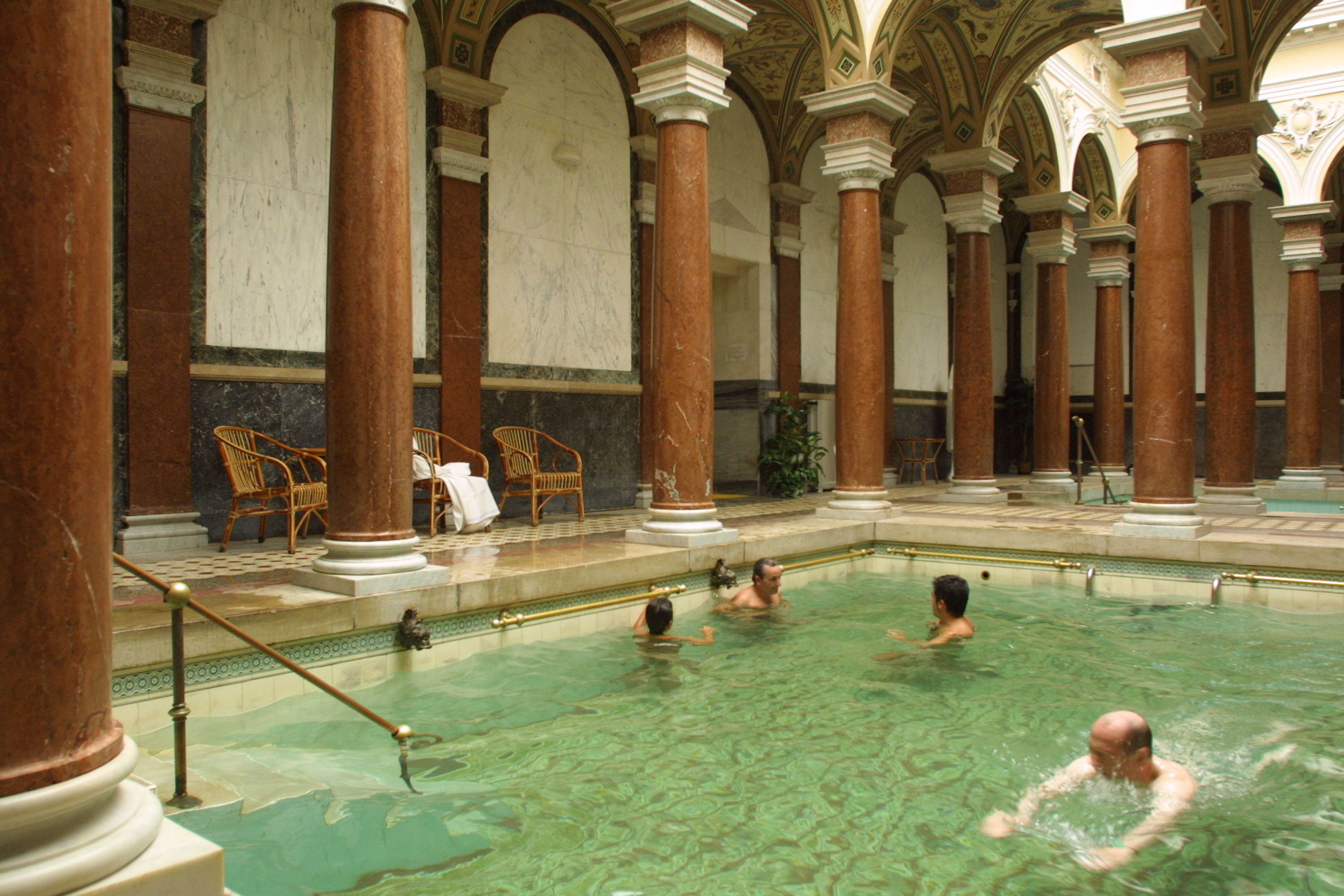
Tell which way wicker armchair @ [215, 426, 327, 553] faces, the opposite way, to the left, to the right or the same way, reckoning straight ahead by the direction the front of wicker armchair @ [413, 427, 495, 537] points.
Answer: the same way

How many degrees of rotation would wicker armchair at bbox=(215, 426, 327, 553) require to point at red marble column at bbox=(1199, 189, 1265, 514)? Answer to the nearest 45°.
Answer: approximately 45° to its left

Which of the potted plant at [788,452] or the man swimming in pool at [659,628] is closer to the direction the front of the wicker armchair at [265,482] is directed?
the man swimming in pool

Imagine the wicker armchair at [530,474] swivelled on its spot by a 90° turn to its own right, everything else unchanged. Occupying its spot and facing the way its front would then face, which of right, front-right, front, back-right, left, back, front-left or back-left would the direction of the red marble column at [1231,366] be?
back-left

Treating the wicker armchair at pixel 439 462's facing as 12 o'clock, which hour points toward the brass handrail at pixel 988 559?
The brass handrail is roughly at 11 o'clock from the wicker armchair.

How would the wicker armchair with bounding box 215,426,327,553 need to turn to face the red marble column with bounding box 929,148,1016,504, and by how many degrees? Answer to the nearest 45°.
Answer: approximately 45° to its left

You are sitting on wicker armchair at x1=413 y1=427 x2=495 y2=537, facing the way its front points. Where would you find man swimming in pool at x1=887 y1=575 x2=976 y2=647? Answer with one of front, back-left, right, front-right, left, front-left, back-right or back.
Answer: front

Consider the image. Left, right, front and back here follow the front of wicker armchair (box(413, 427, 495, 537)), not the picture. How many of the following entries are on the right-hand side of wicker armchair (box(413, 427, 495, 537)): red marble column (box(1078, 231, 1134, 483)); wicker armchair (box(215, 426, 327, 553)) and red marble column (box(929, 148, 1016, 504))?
1

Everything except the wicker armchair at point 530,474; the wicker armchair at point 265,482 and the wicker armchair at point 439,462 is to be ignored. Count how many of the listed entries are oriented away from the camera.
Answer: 0

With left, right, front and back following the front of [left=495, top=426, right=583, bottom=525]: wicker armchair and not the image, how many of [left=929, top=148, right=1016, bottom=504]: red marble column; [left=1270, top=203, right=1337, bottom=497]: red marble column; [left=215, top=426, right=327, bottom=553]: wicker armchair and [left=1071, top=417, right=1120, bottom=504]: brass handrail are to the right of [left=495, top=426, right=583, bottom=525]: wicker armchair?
1

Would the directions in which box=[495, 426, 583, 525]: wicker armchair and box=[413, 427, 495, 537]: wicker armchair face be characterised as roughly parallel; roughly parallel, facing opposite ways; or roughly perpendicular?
roughly parallel

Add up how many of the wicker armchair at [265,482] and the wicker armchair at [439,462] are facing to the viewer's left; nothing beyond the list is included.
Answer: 0

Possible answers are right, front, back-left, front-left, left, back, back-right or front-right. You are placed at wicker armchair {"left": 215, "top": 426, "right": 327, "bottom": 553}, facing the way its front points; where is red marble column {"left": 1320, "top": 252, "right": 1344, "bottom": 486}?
front-left

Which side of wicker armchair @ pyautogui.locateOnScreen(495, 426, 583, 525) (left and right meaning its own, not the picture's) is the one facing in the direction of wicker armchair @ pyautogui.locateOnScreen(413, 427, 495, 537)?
right

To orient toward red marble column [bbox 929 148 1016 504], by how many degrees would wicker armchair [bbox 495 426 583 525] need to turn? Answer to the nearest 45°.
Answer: approximately 45° to its left

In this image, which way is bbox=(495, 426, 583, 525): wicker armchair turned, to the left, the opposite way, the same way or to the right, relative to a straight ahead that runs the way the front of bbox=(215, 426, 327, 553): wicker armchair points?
the same way

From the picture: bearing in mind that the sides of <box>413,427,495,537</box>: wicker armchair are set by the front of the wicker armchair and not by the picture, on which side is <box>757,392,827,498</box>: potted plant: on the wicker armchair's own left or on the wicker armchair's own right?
on the wicker armchair's own left

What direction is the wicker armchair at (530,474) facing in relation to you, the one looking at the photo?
facing the viewer and to the right of the viewer
